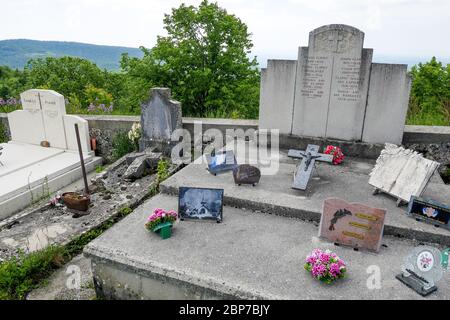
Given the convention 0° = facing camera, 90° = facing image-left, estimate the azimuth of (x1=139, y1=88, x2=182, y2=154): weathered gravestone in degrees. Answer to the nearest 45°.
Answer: approximately 45°

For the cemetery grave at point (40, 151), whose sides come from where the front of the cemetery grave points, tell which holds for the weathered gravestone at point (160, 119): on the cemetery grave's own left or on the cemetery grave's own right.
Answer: on the cemetery grave's own left

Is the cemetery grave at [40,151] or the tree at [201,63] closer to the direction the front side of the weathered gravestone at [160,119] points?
the cemetery grave

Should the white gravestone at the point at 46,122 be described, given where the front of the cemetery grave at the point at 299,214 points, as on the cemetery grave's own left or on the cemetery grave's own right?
on the cemetery grave's own right

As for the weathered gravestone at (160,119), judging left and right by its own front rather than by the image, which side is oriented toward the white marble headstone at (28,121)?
right

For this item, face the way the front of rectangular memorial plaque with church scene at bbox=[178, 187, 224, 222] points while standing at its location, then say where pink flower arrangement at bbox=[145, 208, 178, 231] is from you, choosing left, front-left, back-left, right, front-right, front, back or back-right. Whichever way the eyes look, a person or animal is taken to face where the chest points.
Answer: front-right

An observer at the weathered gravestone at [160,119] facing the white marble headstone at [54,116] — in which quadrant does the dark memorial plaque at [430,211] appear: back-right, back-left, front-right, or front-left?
back-left

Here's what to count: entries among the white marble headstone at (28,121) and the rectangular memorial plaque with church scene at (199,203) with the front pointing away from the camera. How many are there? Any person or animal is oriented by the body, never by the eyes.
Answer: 0

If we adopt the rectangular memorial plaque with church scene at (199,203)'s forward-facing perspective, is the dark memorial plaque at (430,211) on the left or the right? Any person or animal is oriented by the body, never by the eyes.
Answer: on its left

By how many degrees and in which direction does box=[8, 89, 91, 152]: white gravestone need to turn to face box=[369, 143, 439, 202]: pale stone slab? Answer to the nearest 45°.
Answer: approximately 90° to its left

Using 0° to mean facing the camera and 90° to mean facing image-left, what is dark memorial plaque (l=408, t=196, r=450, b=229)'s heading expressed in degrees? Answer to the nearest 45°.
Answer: approximately 45°

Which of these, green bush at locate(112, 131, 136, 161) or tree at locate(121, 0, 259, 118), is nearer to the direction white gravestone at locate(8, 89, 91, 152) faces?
the green bush

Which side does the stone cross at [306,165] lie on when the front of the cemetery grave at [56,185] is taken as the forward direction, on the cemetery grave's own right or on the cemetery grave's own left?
on the cemetery grave's own left

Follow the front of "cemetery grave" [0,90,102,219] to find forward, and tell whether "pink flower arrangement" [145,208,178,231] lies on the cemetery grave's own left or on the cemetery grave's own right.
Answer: on the cemetery grave's own left
